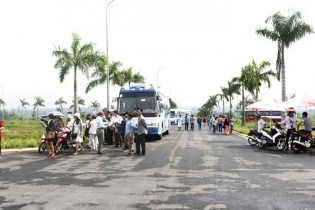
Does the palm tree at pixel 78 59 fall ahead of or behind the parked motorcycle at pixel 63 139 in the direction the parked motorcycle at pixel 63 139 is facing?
behind

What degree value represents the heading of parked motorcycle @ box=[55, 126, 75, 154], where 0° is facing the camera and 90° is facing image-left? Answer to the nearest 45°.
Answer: approximately 45°

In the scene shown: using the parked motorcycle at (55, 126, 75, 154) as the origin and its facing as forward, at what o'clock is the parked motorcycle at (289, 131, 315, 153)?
the parked motorcycle at (289, 131, 315, 153) is roughly at 8 o'clock from the parked motorcycle at (55, 126, 75, 154).

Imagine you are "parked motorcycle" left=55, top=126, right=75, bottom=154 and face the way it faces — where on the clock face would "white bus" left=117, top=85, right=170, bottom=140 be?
The white bus is roughly at 6 o'clock from the parked motorcycle.

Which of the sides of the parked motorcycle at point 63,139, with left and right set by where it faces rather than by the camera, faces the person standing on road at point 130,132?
left

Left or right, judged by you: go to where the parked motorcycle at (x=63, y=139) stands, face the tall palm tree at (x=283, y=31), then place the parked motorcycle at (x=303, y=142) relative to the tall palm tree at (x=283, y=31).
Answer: right

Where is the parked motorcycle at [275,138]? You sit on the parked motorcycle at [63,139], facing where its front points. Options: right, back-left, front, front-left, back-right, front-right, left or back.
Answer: back-left

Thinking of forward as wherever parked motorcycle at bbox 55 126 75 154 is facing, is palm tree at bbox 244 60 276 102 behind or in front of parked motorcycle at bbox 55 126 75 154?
behind

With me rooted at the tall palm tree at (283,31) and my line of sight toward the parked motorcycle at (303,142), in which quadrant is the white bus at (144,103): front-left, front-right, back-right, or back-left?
front-right

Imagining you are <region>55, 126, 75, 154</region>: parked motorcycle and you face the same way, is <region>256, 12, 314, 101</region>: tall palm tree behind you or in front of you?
behind

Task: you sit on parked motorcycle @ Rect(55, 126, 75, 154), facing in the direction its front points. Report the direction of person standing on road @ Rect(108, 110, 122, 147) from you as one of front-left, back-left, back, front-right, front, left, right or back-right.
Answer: back
